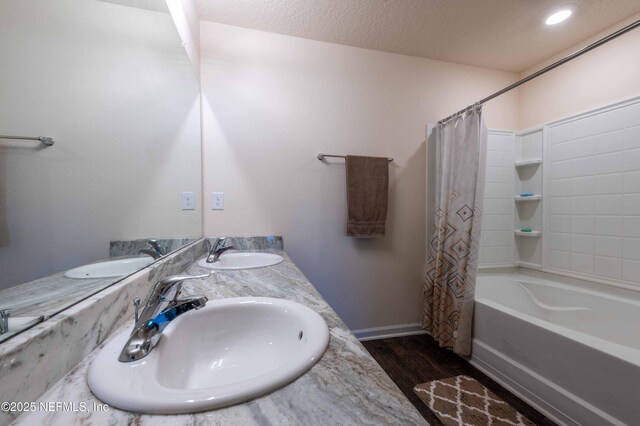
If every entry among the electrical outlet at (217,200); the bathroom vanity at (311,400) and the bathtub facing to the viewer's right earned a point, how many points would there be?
1

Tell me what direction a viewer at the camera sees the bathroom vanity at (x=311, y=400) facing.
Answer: facing to the right of the viewer

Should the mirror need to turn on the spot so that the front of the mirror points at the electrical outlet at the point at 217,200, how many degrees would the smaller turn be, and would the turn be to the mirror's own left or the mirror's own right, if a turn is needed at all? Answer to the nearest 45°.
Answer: approximately 90° to the mirror's own left

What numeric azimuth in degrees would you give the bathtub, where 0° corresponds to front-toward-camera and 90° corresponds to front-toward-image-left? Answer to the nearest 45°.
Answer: approximately 45°

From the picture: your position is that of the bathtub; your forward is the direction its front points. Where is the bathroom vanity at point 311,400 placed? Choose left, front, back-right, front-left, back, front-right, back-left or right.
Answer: front-left

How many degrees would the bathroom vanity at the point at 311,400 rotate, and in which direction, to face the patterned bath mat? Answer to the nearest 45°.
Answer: approximately 45° to its left

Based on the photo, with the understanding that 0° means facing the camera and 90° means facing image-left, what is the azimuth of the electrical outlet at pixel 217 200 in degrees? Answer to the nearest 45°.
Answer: approximately 0°

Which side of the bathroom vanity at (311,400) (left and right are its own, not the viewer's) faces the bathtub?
front

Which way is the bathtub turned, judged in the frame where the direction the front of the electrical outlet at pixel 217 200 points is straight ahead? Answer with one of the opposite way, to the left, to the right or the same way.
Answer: to the right

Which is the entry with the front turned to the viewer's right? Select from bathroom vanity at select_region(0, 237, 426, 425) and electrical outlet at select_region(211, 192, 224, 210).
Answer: the bathroom vanity

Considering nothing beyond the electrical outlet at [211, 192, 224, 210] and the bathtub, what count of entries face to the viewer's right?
0

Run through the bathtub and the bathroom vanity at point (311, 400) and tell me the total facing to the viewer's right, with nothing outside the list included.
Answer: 1

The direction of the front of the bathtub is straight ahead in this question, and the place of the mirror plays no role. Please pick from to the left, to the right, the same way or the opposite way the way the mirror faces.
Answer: the opposite way
